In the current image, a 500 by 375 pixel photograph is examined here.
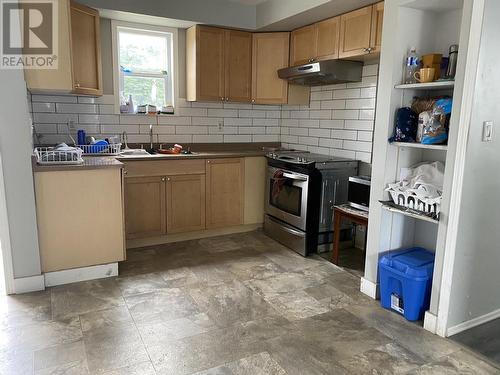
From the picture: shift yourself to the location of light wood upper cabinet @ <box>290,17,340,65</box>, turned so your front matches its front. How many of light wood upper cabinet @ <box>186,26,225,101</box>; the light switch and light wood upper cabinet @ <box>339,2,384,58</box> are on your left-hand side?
2

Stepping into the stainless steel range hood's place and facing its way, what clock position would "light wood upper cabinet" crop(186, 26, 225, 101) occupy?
The light wood upper cabinet is roughly at 2 o'clock from the stainless steel range hood.

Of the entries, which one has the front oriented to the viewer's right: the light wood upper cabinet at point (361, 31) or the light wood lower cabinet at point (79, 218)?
the light wood lower cabinet

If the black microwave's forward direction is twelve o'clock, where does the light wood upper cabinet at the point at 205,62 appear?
The light wood upper cabinet is roughly at 2 o'clock from the black microwave.

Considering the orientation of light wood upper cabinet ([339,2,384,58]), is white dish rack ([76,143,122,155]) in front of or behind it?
in front

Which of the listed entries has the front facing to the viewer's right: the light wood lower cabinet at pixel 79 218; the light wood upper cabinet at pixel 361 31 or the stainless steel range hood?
the light wood lower cabinet

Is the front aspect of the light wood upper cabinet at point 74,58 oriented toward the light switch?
yes

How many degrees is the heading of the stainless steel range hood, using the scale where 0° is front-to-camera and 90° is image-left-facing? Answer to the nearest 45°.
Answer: approximately 45°

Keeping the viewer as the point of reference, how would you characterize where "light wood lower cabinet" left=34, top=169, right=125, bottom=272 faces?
facing to the right of the viewer

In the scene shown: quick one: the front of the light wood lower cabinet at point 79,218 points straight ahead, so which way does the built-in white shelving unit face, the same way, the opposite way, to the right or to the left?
the opposite way

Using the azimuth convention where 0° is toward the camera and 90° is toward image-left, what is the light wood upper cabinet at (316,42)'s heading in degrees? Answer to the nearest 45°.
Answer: approximately 45°
